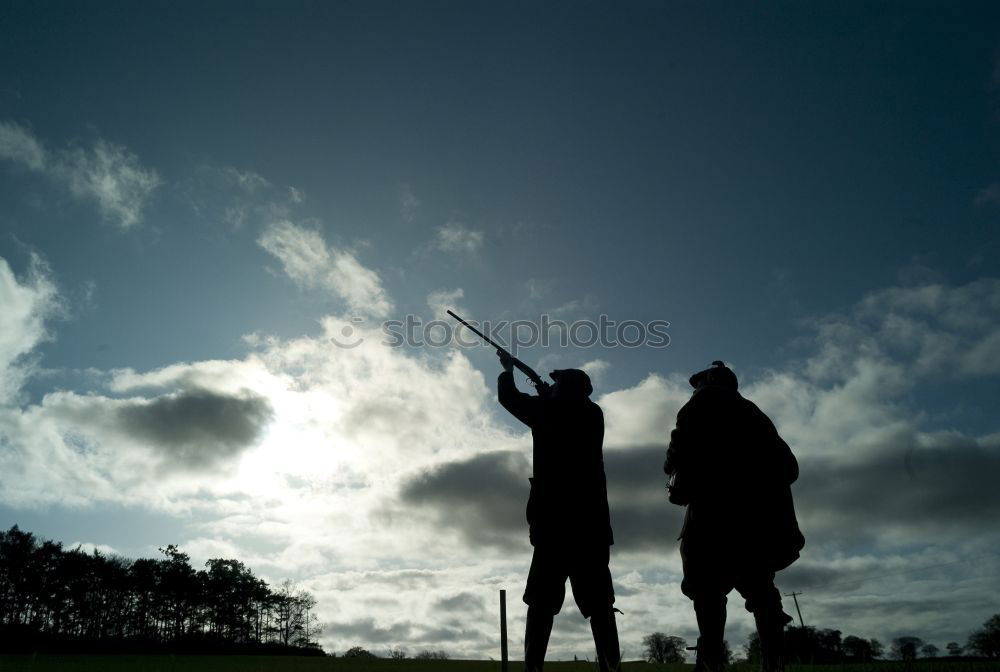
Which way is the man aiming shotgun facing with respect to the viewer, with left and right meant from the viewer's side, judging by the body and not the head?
facing away from the viewer and to the left of the viewer

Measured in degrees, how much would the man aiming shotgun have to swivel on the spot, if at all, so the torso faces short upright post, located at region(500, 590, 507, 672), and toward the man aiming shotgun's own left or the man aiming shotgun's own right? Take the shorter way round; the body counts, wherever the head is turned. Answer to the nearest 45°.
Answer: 0° — they already face it

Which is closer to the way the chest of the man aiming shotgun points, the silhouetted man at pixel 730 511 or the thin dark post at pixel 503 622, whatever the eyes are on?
the thin dark post

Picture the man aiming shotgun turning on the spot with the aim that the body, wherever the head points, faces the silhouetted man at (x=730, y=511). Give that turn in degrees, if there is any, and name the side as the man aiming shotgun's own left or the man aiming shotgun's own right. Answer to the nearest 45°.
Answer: approximately 135° to the man aiming shotgun's own right
